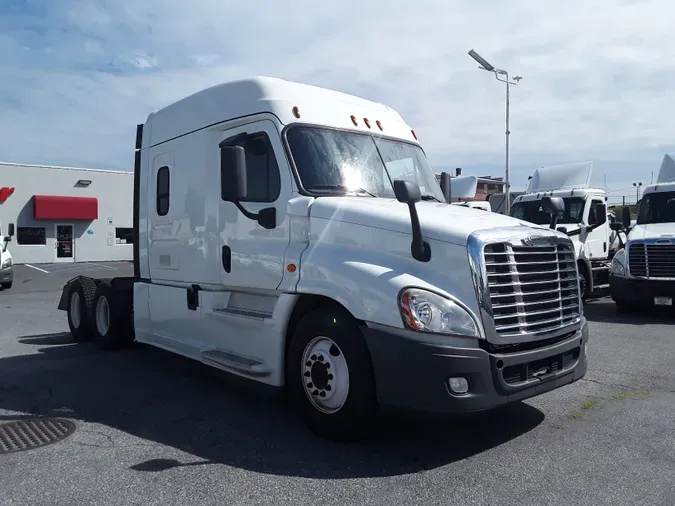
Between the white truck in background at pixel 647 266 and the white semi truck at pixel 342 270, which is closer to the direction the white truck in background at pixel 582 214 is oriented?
the white semi truck

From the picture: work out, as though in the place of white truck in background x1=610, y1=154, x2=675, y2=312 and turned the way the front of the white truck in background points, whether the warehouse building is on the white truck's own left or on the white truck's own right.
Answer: on the white truck's own right

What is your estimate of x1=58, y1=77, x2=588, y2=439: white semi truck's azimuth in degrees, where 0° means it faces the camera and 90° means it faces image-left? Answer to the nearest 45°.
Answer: approximately 315°

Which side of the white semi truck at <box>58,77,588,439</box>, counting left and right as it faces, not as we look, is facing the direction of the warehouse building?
back

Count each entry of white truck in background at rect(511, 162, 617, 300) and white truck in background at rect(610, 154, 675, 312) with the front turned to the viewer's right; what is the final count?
0

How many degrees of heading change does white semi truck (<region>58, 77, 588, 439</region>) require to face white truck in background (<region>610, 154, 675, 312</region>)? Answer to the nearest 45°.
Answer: approximately 90° to its left

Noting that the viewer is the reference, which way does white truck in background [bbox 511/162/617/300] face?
facing the viewer and to the left of the viewer

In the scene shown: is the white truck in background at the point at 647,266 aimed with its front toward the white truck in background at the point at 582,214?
no

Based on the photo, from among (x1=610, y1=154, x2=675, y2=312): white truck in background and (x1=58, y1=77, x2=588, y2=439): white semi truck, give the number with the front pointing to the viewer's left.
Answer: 0

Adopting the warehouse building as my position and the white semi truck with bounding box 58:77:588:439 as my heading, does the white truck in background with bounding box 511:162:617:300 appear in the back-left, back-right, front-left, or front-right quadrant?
front-left

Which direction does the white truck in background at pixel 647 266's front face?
toward the camera

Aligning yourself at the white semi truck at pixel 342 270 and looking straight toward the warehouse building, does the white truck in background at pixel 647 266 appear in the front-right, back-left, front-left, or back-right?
front-right

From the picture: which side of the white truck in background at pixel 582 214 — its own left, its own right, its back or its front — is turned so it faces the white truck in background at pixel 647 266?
left

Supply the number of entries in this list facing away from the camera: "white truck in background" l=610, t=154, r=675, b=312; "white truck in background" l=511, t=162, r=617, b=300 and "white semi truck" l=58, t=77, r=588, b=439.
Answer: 0

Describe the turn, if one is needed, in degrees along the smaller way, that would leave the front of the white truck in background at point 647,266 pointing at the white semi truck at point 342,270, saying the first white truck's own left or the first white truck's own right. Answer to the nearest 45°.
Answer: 0° — it already faces it

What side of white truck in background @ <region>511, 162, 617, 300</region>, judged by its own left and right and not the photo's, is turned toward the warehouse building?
right
